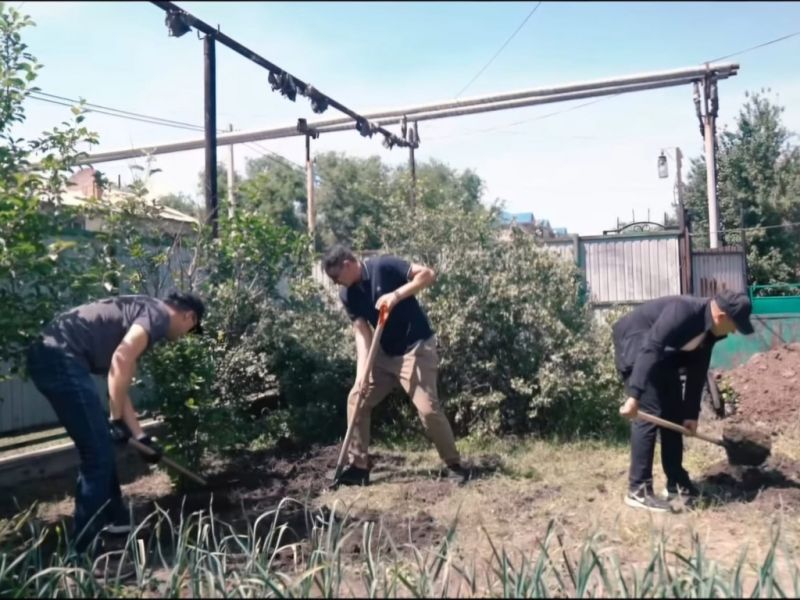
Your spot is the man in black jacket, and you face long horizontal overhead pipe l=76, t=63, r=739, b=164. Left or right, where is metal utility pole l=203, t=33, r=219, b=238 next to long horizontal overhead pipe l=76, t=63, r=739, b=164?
left

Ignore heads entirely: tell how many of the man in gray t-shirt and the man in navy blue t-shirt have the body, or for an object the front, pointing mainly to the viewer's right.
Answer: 1

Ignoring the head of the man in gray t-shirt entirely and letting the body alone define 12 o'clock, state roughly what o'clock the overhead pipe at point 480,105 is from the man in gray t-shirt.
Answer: The overhead pipe is roughly at 10 o'clock from the man in gray t-shirt.

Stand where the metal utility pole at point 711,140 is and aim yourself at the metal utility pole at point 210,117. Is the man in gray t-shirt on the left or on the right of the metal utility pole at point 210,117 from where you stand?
left

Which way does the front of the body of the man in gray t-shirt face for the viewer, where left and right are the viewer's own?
facing to the right of the viewer

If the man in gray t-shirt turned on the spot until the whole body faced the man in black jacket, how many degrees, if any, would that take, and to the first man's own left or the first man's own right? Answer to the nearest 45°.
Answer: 0° — they already face them

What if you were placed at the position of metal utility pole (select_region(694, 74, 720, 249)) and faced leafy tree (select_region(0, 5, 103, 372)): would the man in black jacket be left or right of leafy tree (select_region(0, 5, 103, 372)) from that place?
left

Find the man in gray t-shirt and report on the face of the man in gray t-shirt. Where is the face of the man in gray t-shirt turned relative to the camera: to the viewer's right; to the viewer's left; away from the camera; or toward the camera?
to the viewer's right

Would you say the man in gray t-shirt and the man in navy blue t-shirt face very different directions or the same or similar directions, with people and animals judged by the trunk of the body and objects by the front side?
very different directions

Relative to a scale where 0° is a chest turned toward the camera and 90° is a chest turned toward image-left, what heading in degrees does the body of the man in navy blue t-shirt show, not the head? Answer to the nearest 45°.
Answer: approximately 45°
